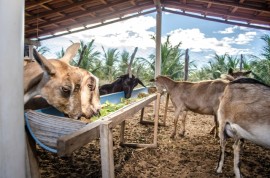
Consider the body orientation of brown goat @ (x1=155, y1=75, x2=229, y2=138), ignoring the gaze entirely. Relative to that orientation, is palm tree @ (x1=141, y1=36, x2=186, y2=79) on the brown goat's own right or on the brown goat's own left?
on the brown goat's own right

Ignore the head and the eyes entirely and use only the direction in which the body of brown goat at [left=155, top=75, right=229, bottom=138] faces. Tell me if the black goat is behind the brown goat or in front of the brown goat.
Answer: in front

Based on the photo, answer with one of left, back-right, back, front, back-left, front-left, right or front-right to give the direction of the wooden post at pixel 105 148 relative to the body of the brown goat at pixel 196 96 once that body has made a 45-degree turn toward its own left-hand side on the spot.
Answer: front-left

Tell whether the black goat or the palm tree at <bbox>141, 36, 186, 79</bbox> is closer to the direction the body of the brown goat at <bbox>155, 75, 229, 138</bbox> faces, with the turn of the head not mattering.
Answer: the black goat

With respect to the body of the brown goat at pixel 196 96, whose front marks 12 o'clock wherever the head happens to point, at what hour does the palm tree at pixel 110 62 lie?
The palm tree is roughly at 2 o'clock from the brown goat.

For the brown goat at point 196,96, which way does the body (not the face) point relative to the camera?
to the viewer's left
